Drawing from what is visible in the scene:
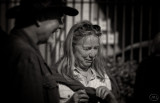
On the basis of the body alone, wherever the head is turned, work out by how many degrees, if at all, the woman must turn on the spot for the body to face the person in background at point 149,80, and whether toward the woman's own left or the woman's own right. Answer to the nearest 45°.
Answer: approximately 90° to the woman's own left

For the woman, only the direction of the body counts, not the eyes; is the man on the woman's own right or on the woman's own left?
on the woman's own right

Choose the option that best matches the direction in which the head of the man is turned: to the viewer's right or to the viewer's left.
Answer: to the viewer's right
